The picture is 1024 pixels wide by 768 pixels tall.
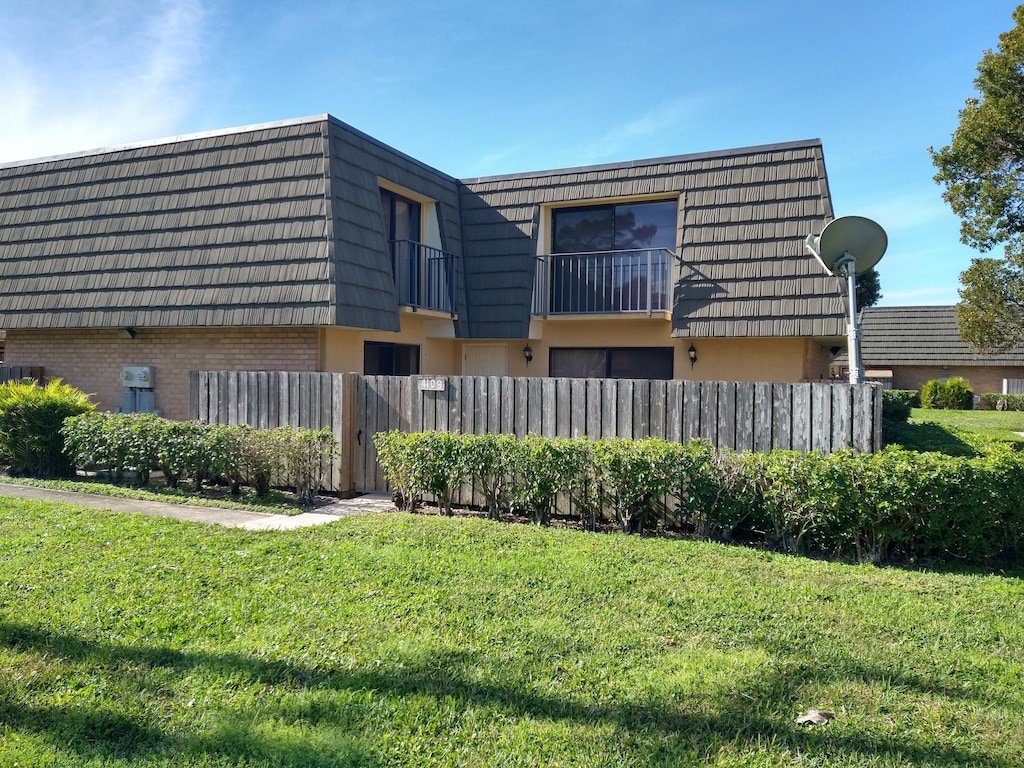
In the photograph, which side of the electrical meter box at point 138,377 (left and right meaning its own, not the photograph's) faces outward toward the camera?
front

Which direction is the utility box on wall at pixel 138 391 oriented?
toward the camera

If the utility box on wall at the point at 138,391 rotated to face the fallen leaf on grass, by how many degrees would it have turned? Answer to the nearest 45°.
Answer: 0° — it already faces it

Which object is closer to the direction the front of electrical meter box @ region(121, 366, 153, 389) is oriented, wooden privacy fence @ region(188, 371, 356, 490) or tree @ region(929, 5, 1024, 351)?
the wooden privacy fence

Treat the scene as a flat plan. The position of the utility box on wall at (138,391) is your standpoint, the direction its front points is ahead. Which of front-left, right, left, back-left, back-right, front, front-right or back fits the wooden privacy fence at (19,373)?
back-right

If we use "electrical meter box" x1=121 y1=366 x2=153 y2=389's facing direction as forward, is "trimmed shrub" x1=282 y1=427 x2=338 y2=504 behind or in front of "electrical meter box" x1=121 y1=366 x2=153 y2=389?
in front

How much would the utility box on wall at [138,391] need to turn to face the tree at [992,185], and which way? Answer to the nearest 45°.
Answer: approximately 90° to its left

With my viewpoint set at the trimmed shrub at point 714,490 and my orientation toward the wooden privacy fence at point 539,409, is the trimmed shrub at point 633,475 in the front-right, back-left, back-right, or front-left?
front-left

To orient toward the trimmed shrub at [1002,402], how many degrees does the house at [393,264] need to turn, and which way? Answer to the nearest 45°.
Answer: approximately 135° to its left

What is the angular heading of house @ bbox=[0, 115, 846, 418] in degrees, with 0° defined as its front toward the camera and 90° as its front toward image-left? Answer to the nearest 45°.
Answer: approximately 0°

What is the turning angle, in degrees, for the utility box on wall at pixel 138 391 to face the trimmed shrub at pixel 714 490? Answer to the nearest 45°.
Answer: approximately 45° to its left

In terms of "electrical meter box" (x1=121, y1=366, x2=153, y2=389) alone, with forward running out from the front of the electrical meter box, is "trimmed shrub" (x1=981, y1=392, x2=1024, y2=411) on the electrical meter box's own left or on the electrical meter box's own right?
on the electrical meter box's own left
